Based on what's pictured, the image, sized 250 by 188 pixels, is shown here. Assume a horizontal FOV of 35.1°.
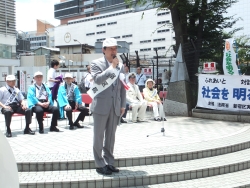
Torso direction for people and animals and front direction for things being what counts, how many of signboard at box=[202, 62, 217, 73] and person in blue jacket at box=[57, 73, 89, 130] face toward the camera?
2

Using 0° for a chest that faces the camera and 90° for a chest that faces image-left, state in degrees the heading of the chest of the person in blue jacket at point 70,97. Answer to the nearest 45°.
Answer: approximately 0°

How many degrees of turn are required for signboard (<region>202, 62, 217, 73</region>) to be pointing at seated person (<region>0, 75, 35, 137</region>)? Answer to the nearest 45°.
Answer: approximately 45° to its right

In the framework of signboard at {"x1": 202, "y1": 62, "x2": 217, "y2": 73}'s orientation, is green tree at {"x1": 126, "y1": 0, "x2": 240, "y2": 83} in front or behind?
behind

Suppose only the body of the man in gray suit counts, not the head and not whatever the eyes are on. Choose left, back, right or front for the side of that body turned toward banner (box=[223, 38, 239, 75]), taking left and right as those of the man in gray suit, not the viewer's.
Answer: left

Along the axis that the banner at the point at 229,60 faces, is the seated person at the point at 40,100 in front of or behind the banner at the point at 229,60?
in front

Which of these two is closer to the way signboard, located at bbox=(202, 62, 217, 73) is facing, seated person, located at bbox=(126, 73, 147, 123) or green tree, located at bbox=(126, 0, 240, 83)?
the seated person

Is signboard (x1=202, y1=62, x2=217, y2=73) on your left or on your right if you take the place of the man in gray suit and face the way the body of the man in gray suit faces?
on your left

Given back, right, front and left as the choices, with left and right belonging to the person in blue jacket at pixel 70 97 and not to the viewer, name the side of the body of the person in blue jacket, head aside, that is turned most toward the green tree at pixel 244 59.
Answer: left

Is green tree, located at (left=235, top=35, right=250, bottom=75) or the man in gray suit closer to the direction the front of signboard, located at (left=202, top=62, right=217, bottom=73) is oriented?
the man in gray suit

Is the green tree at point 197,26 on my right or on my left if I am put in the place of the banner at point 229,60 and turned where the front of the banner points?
on my right

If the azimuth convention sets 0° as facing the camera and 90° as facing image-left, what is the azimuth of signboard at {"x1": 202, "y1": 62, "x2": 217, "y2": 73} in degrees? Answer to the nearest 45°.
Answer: approximately 0°
